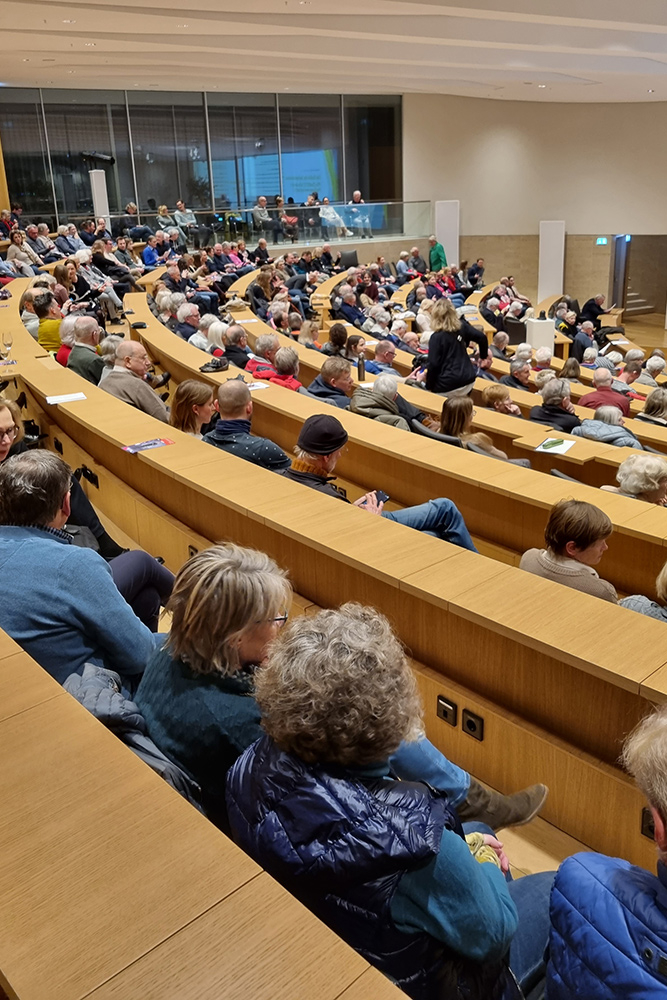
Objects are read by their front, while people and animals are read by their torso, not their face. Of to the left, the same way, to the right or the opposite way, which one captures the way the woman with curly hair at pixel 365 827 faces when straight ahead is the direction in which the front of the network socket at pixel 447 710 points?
the opposite way

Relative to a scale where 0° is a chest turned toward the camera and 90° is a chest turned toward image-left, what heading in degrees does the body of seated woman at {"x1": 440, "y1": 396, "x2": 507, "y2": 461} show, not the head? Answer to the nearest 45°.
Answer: approximately 225°

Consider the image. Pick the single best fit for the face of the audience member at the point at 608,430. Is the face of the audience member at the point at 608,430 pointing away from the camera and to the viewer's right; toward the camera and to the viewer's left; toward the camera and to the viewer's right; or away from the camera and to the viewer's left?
away from the camera and to the viewer's right

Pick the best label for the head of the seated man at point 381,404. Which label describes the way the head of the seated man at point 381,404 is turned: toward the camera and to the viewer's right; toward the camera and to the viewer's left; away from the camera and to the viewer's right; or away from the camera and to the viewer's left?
away from the camera and to the viewer's right

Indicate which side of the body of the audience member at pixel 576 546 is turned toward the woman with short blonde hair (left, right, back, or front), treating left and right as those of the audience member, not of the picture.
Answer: back

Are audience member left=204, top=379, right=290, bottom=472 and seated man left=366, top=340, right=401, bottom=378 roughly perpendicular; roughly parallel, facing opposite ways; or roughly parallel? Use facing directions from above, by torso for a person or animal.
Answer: roughly parallel

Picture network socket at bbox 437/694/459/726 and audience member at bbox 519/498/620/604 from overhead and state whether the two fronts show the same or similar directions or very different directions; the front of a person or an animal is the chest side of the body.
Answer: very different directions

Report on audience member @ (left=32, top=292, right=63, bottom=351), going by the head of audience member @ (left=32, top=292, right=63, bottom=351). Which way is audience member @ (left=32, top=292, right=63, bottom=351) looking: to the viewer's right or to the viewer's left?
to the viewer's right

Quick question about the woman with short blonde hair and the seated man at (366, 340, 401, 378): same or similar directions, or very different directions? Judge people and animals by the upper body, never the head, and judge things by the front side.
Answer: same or similar directions

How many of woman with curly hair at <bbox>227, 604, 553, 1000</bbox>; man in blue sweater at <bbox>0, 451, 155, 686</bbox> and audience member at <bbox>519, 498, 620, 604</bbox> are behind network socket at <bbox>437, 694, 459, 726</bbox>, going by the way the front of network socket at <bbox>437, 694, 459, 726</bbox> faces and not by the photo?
1

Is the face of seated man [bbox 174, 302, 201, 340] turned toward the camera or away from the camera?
toward the camera
